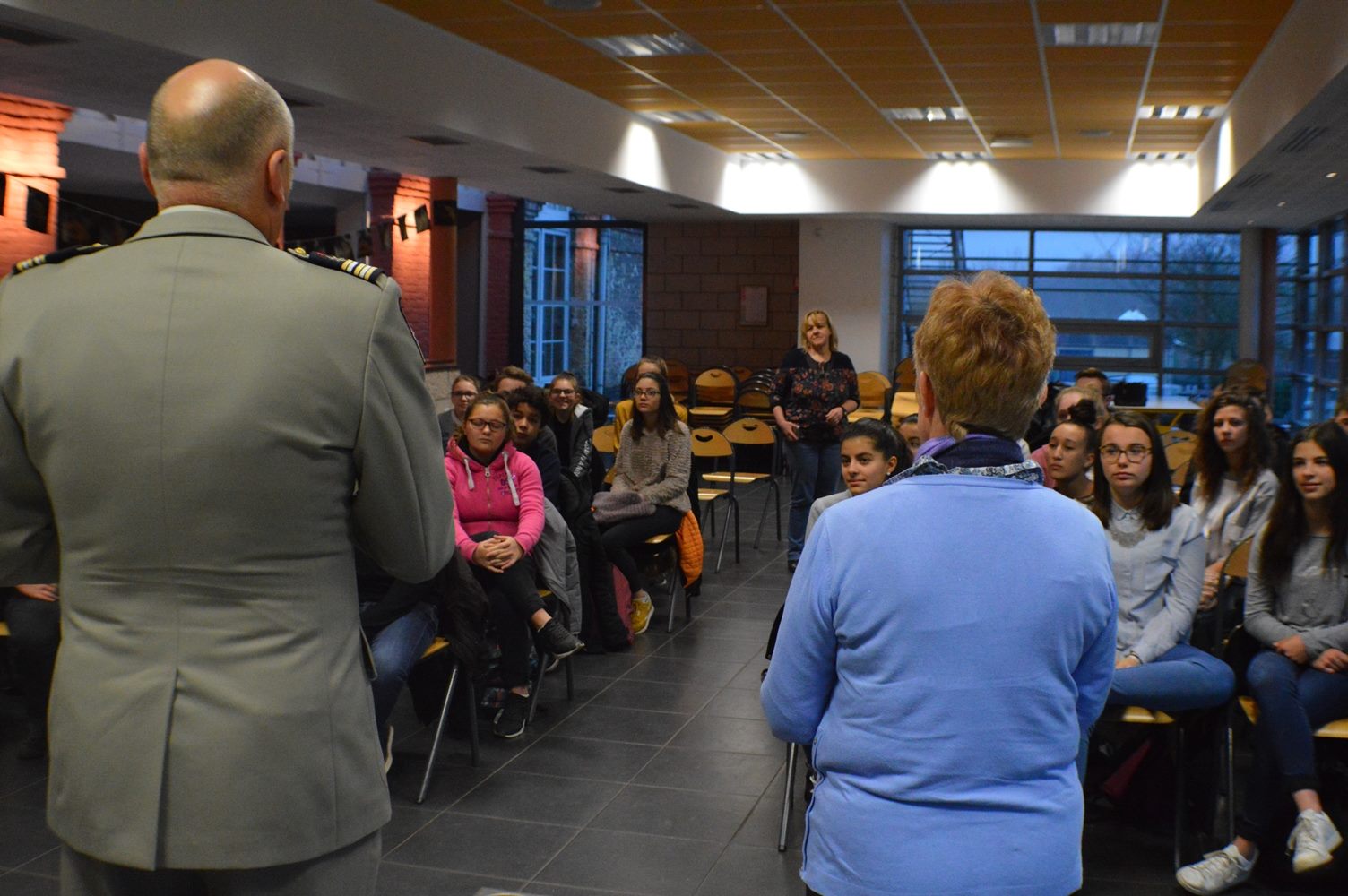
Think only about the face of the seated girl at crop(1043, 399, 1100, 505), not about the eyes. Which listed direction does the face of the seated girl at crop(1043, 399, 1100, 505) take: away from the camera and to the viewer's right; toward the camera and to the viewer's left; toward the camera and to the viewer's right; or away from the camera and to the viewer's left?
toward the camera and to the viewer's left

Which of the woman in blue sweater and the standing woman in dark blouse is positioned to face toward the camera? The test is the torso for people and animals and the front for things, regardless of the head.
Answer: the standing woman in dark blouse

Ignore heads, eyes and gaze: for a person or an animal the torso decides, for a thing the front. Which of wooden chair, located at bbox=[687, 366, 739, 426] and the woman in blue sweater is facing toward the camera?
the wooden chair

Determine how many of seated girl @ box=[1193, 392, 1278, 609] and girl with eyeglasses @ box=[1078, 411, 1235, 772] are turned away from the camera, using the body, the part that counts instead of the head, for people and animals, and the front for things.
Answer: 0

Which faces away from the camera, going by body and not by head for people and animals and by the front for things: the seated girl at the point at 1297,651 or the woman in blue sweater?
the woman in blue sweater

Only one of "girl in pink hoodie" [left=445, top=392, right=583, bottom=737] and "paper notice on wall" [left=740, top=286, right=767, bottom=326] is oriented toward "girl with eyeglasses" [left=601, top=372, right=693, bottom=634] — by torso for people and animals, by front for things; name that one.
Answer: the paper notice on wall

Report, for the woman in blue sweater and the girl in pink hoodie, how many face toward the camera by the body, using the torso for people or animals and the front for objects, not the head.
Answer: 1

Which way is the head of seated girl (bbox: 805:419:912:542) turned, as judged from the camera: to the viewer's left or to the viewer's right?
to the viewer's left

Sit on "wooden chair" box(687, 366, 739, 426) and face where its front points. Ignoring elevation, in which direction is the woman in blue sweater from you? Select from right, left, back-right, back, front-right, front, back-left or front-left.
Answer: front

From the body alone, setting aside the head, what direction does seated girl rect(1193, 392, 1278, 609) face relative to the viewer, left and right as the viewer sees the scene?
facing the viewer and to the left of the viewer

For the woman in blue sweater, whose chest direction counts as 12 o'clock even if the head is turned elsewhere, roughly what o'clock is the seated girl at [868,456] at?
The seated girl is roughly at 12 o'clock from the woman in blue sweater.

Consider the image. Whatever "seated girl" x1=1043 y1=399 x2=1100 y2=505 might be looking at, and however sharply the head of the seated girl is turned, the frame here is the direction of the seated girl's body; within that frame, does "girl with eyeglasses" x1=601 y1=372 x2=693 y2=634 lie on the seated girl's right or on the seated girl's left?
on the seated girl's right

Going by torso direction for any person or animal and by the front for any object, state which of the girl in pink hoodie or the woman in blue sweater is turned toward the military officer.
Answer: the girl in pink hoodie

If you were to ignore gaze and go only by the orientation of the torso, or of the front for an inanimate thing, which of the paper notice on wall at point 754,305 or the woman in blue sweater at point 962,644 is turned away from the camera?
the woman in blue sweater

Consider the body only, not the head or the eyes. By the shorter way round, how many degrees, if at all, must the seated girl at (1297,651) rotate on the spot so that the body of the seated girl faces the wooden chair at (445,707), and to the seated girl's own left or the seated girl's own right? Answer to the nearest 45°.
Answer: approximately 45° to the seated girl's own right

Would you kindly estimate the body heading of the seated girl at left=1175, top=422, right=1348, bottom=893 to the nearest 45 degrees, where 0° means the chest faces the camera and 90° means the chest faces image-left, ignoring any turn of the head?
approximately 45°

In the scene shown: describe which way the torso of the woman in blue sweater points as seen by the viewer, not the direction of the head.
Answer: away from the camera

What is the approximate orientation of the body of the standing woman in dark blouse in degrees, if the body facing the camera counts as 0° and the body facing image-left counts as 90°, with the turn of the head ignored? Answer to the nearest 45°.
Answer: approximately 0°

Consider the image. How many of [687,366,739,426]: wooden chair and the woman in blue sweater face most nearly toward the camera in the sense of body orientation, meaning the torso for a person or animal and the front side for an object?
1

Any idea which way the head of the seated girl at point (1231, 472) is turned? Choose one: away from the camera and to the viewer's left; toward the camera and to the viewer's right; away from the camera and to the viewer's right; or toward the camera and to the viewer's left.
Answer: toward the camera and to the viewer's left

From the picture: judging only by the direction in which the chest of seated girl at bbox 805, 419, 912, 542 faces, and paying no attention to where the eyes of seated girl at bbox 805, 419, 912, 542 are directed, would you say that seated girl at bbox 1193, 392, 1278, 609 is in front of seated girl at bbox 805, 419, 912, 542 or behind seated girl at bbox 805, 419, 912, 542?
behind

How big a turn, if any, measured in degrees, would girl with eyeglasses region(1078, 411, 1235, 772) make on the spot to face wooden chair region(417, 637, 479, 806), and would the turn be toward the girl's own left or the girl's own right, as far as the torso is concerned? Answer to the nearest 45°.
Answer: approximately 45° to the girl's own right
